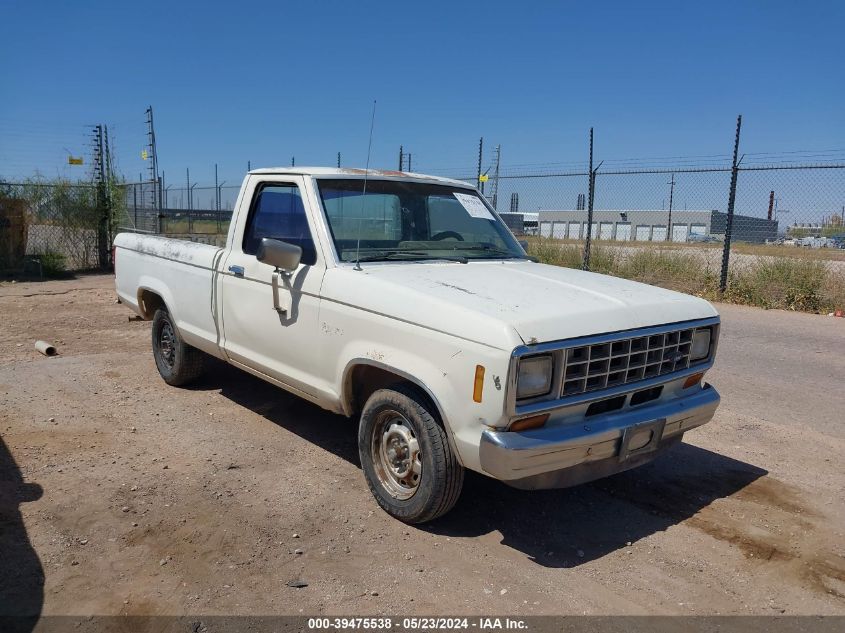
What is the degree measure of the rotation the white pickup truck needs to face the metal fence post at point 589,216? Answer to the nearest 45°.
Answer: approximately 135° to its left

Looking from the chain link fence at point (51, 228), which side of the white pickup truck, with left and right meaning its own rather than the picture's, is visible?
back

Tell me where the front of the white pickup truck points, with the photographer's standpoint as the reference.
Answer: facing the viewer and to the right of the viewer

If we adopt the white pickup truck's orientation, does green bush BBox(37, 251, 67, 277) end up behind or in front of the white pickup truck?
behind

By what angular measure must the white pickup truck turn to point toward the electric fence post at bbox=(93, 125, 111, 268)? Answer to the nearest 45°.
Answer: approximately 180°

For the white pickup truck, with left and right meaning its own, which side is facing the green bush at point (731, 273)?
left
